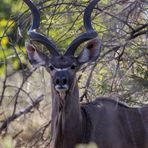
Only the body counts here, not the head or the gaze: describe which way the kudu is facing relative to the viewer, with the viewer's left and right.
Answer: facing the viewer and to the left of the viewer
